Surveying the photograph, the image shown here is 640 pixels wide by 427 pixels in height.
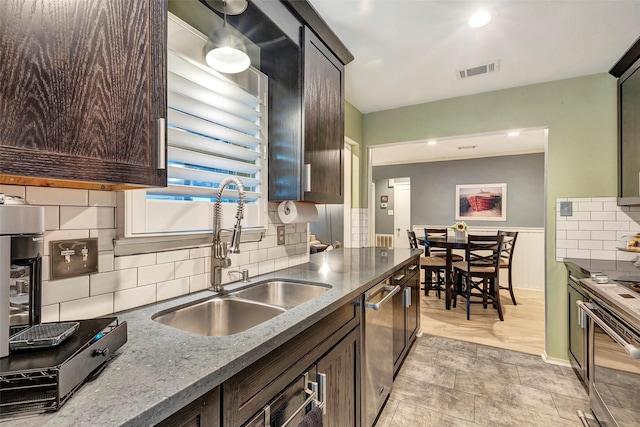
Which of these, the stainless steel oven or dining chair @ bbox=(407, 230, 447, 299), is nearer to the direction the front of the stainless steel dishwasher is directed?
the stainless steel oven

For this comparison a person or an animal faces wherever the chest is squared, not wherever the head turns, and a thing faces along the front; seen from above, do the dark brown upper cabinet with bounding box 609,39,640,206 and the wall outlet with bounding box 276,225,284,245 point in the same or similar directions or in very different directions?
very different directions

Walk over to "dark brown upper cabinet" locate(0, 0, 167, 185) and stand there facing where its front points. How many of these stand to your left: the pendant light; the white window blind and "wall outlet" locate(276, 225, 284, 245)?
3

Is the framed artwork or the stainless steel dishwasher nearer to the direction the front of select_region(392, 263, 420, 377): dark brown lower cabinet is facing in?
the framed artwork

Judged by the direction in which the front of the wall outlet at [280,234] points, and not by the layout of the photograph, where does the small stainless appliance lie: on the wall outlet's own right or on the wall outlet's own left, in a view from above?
on the wall outlet's own right

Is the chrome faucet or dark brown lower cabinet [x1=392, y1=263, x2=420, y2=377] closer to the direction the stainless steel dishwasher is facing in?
the dark brown lower cabinet

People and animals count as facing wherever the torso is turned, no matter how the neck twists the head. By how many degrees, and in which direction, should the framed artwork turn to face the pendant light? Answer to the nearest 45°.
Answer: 0° — it already faces it

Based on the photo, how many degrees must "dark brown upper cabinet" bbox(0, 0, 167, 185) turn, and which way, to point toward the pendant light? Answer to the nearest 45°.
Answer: approximately 90° to its left

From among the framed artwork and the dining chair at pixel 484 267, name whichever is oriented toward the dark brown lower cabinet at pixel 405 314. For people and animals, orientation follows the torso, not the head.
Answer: the framed artwork

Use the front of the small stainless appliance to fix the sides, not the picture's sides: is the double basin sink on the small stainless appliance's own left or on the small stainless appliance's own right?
on the small stainless appliance's own left
